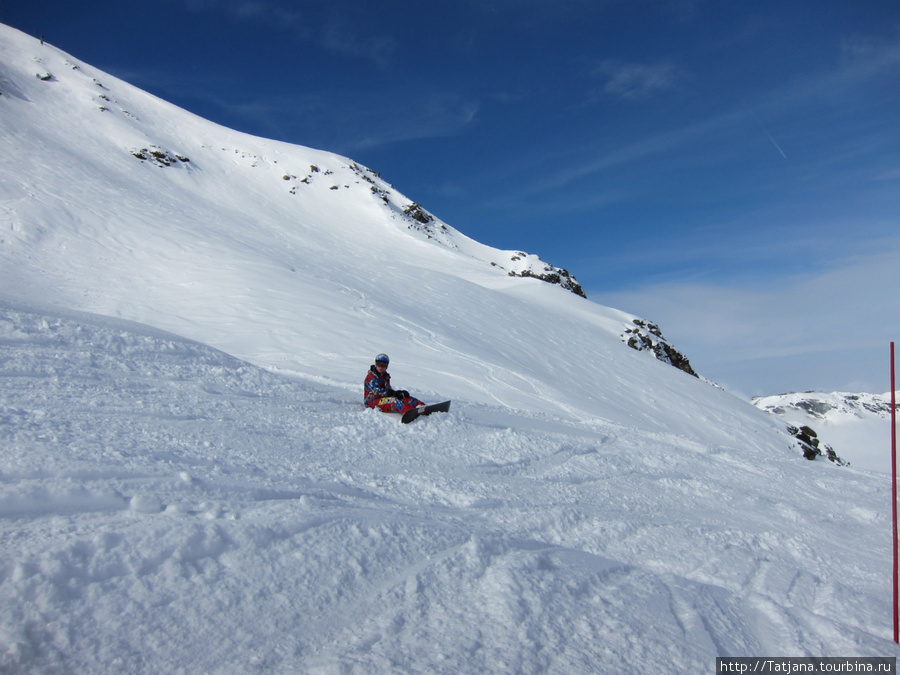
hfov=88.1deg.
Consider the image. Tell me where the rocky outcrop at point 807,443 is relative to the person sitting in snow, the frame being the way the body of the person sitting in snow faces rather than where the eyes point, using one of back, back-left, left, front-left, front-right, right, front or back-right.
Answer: left

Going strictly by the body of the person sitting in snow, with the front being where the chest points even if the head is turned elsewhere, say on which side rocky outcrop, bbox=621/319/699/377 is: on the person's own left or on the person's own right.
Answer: on the person's own left

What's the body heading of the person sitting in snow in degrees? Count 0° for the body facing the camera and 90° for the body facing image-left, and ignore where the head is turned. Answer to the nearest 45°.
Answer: approximately 315°
